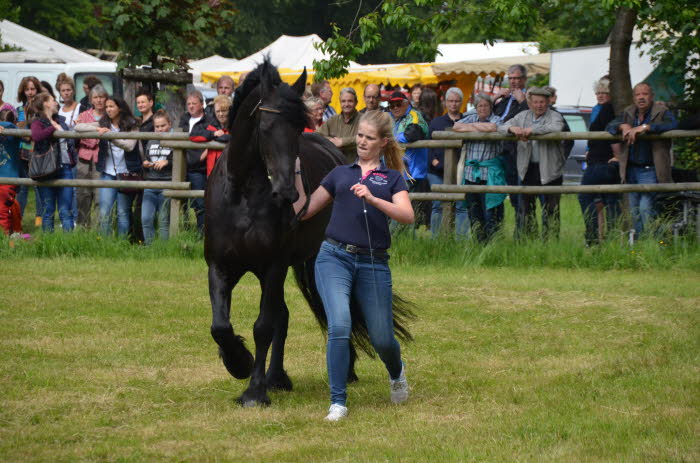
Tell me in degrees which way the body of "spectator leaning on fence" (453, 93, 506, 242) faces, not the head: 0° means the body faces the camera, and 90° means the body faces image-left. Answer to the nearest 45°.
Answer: approximately 0°

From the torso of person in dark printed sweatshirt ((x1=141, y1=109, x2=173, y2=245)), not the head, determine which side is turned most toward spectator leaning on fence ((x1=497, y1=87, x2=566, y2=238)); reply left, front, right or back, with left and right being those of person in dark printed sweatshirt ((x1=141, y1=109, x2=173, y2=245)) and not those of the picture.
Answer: left

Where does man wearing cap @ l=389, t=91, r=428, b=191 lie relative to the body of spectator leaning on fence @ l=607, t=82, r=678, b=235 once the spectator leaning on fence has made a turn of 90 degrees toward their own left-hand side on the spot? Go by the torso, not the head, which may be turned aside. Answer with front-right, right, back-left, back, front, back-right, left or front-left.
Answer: back

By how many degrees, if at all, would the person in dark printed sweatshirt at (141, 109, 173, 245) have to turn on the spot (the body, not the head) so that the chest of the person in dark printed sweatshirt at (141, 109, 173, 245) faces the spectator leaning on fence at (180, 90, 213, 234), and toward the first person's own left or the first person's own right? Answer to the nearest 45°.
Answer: approximately 90° to the first person's own left

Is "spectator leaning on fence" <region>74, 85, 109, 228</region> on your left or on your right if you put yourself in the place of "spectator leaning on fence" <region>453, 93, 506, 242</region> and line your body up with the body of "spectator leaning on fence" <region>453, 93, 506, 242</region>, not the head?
on your right

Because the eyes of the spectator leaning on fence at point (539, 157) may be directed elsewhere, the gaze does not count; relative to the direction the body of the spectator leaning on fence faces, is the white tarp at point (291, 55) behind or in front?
behind

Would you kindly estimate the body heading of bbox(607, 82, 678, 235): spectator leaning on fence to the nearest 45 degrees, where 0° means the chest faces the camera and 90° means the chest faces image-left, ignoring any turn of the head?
approximately 0°

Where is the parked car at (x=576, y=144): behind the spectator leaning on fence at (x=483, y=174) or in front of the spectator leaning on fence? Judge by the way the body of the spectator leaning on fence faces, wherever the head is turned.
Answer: behind

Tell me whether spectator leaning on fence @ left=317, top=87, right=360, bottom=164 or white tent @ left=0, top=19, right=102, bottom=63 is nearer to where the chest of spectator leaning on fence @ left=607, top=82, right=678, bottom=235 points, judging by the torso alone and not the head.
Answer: the spectator leaning on fence

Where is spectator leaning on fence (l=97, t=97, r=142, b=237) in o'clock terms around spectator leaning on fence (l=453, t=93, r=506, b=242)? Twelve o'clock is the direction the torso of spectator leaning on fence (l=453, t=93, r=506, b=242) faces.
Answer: spectator leaning on fence (l=97, t=97, r=142, b=237) is roughly at 3 o'clock from spectator leaning on fence (l=453, t=93, r=506, b=242).

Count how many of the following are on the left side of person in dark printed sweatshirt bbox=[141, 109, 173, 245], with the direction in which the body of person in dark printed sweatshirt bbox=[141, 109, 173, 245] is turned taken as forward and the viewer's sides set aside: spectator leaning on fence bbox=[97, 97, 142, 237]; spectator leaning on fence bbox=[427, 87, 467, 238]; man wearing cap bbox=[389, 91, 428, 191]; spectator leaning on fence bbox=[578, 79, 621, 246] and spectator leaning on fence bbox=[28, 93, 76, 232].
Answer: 3

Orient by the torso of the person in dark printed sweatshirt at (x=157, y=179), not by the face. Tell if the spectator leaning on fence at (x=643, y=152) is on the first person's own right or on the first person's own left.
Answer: on the first person's own left

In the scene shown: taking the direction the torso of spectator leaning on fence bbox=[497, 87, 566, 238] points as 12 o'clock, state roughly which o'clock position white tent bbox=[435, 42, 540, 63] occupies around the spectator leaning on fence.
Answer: The white tent is roughly at 6 o'clock from the spectator leaning on fence.

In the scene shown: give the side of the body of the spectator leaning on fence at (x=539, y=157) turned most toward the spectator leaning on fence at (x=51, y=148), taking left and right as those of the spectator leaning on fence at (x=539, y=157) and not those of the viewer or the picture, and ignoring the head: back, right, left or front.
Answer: right
